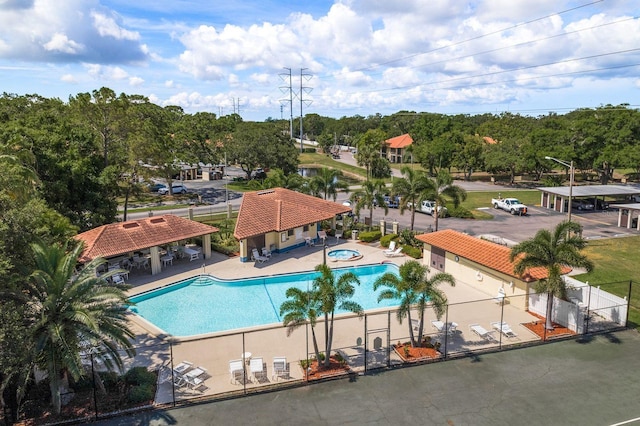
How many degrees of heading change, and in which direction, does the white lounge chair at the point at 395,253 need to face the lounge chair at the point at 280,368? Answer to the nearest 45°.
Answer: approximately 90° to its left

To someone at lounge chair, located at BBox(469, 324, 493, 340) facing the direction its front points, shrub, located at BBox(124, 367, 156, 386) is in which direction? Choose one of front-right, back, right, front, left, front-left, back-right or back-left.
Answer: left

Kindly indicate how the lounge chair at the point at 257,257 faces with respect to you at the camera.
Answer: facing the viewer and to the right of the viewer

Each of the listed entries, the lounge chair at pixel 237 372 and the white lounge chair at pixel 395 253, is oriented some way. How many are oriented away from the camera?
1

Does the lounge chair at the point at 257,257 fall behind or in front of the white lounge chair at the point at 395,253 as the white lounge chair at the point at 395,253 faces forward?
in front

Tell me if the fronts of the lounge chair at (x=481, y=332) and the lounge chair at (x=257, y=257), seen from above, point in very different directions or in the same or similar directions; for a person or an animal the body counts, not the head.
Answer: very different directions

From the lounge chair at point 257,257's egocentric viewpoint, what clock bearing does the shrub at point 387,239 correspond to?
The shrub is roughly at 10 o'clock from the lounge chair.

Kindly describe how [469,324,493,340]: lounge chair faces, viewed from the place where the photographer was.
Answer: facing away from the viewer and to the left of the viewer

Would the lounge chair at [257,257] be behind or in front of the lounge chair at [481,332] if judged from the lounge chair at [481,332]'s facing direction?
in front

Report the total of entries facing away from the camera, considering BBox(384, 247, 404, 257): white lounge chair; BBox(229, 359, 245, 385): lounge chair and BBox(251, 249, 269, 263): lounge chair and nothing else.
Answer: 1

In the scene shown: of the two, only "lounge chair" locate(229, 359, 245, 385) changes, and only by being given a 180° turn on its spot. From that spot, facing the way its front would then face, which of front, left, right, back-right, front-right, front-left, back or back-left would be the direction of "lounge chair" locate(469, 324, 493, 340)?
left

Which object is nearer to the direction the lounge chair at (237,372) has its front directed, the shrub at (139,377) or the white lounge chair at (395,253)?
the white lounge chair

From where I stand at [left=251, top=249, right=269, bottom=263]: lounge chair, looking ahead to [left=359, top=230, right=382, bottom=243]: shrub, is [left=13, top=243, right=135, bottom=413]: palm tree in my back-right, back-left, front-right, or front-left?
back-right

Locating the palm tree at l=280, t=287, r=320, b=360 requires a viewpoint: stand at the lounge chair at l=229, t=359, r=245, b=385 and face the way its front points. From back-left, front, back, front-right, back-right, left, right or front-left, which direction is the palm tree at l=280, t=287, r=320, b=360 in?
right

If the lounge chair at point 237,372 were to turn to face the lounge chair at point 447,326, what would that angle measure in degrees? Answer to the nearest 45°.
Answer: approximately 90° to its right

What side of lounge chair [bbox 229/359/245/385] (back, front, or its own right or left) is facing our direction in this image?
back

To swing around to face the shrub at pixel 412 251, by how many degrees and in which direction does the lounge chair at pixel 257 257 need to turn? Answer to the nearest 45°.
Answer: approximately 45° to its left

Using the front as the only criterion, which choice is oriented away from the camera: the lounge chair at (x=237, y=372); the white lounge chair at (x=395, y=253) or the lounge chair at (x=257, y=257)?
the lounge chair at (x=237, y=372)

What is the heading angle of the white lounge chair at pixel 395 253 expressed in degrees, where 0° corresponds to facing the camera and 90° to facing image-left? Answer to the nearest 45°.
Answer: approximately 90°
